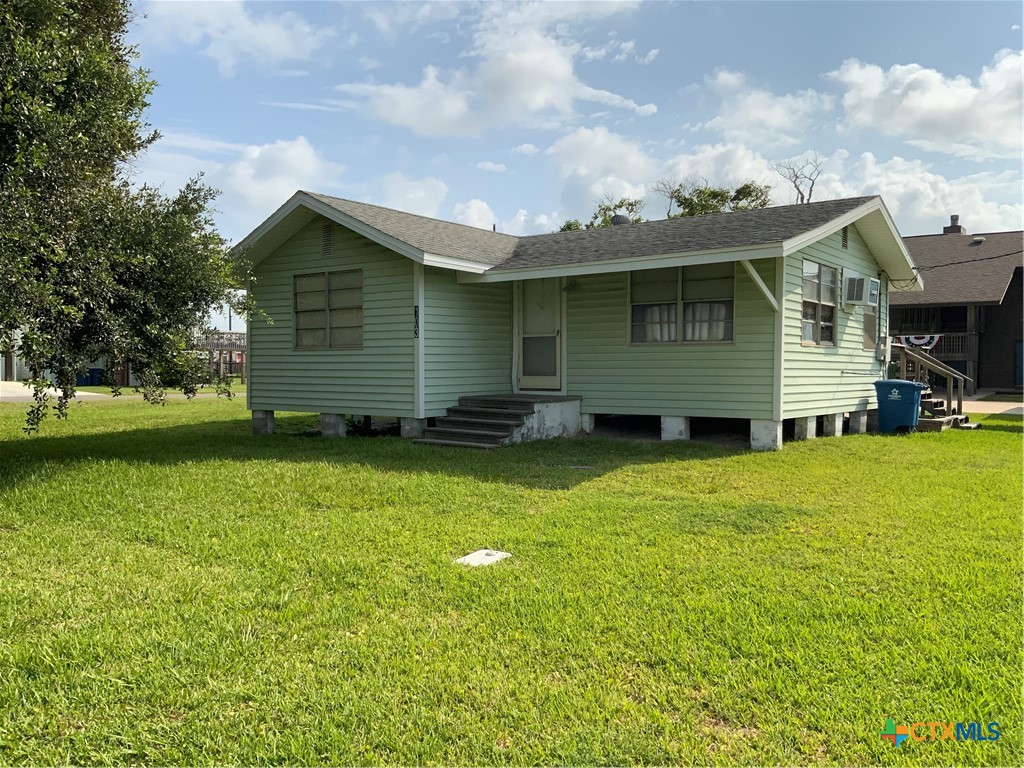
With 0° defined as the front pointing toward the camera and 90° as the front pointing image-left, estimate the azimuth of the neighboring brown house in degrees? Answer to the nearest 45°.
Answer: approximately 0°

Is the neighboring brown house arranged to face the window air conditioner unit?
yes

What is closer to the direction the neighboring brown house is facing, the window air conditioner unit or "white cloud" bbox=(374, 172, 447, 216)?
the window air conditioner unit

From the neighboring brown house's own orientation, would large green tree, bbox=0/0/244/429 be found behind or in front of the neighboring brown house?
in front
